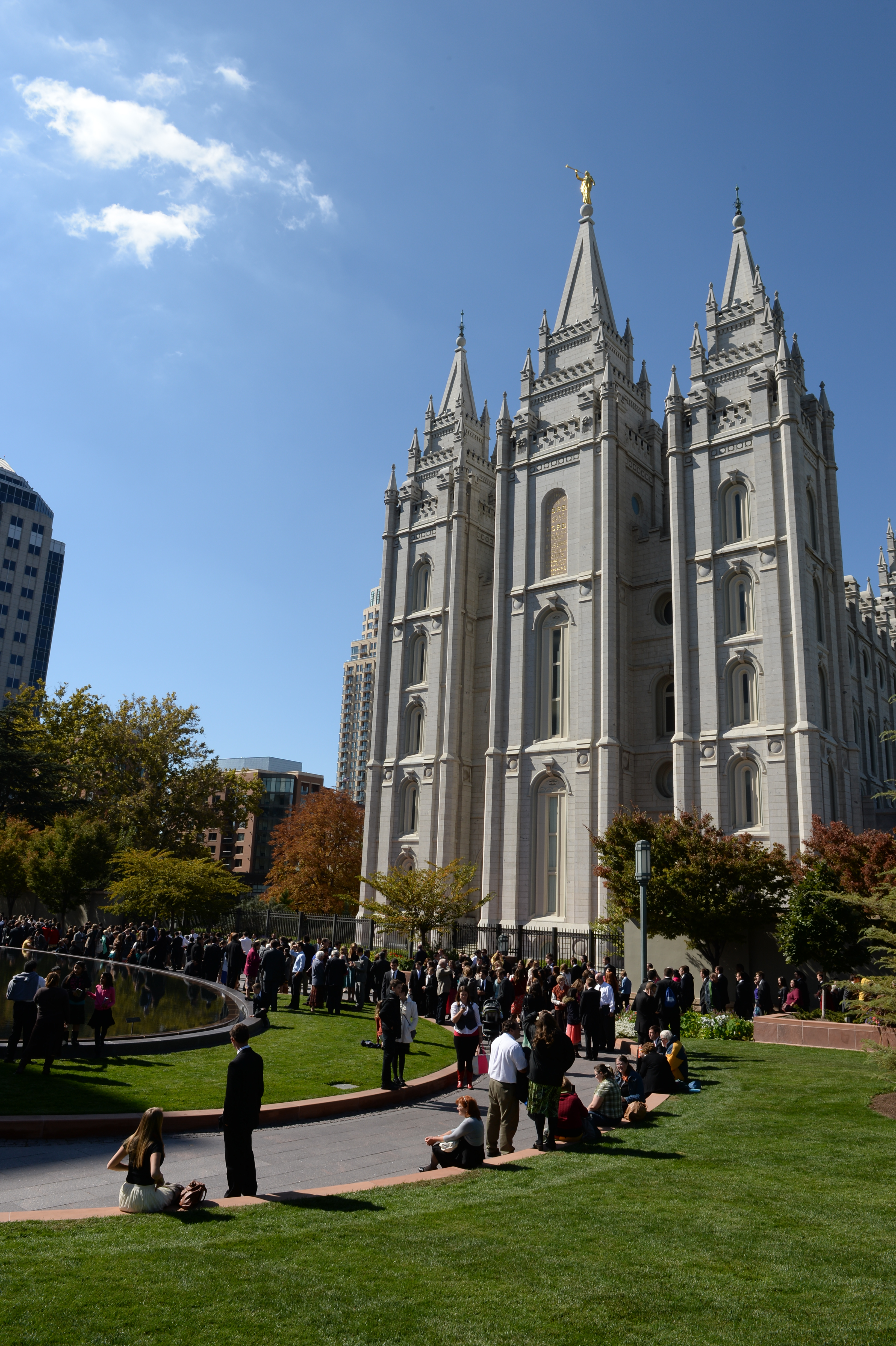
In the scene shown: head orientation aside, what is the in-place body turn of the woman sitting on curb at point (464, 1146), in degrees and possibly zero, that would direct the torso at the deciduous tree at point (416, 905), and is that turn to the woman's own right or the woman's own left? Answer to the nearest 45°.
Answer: approximately 90° to the woman's own right

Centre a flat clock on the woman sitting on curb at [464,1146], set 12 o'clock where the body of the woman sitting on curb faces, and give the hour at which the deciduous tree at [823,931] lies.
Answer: The deciduous tree is roughly at 4 o'clock from the woman sitting on curb.

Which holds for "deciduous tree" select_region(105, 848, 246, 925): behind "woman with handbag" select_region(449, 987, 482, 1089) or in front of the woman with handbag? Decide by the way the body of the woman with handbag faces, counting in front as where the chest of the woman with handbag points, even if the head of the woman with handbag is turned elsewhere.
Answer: behind

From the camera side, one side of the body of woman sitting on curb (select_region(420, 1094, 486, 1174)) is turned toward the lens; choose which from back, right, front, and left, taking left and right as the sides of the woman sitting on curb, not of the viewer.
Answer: left

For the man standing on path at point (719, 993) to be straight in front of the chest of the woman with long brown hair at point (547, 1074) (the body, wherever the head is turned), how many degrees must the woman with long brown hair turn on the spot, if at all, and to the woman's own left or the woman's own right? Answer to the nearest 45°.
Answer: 0° — they already face them

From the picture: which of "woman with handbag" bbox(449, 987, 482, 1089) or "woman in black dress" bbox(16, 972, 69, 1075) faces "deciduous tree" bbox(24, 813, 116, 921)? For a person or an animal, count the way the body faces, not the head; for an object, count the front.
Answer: the woman in black dress

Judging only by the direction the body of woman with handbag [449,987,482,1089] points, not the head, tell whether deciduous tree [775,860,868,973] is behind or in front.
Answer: behind

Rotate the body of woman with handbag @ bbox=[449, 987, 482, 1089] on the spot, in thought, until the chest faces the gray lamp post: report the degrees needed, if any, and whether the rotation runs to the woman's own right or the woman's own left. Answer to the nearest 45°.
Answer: approximately 135° to the woman's own left

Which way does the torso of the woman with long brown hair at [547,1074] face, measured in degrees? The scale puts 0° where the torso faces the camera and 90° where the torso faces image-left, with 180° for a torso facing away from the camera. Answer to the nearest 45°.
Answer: approximately 180°

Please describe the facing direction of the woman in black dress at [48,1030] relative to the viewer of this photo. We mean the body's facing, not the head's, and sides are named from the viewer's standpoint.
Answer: facing away from the viewer

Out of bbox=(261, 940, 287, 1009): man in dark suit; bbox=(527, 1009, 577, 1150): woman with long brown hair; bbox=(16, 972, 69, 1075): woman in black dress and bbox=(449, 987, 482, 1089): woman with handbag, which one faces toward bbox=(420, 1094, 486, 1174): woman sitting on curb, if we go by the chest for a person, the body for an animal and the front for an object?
the woman with handbag
